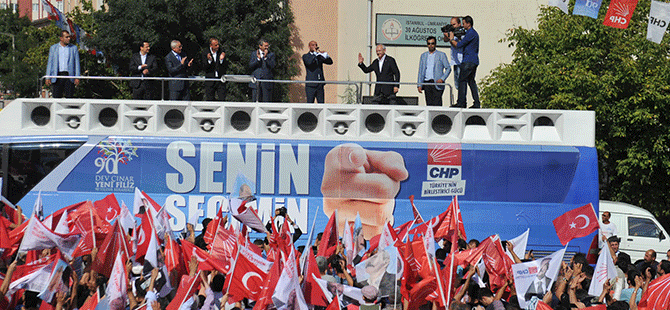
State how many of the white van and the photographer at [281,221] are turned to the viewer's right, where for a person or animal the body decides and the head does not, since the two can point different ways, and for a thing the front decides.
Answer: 1

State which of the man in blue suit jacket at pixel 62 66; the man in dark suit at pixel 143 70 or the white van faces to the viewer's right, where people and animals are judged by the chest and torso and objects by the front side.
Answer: the white van

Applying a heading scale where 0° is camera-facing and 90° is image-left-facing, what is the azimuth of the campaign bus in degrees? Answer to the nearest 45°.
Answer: approximately 90°

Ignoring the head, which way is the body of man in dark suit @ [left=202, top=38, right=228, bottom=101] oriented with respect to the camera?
toward the camera

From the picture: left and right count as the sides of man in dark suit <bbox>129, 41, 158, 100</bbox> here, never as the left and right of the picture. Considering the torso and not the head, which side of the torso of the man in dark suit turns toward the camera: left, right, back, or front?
front

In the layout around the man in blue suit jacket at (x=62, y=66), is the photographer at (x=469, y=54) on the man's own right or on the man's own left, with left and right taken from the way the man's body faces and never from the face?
on the man's own left

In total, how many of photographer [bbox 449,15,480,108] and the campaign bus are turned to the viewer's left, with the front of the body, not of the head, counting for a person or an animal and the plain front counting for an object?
2

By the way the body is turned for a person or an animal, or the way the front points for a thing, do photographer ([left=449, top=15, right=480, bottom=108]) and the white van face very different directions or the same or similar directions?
very different directions

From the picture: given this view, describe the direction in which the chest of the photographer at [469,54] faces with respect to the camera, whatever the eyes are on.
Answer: to the viewer's left

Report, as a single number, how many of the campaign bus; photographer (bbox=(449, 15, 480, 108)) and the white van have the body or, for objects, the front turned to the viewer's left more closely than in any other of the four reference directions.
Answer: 2

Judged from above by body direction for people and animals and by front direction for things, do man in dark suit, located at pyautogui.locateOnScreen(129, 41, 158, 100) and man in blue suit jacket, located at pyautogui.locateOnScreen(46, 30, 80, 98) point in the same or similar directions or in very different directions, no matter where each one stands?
same or similar directions

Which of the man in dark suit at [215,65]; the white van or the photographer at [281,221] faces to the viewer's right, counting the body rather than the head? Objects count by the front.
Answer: the white van
